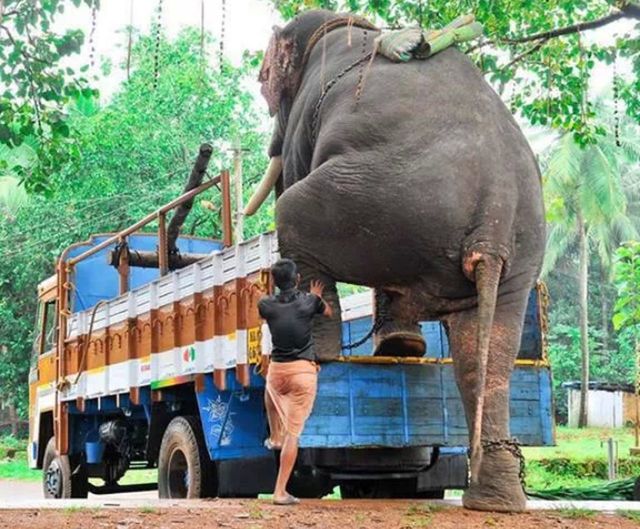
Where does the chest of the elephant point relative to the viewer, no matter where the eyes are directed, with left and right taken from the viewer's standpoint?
facing away from the viewer and to the left of the viewer

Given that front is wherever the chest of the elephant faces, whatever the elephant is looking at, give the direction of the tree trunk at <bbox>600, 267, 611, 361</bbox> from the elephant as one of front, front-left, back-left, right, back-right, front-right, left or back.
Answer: front-right

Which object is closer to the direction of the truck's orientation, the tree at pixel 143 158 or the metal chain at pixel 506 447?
the tree

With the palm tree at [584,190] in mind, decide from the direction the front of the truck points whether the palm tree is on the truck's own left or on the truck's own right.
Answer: on the truck's own right

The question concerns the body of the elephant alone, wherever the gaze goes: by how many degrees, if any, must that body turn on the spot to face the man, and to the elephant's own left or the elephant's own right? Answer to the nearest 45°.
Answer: approximately 45° to the elephant's own left

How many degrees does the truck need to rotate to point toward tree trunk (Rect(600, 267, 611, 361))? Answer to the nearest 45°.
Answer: approximately 45° to its right

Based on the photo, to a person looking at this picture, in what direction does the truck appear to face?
facing away from the viewer and to the left of the viewer

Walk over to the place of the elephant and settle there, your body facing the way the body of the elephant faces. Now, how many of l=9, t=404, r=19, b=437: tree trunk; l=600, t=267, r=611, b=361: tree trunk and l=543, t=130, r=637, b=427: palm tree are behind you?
0

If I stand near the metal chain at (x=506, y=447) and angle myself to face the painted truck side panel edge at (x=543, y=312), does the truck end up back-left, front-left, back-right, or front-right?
front-left

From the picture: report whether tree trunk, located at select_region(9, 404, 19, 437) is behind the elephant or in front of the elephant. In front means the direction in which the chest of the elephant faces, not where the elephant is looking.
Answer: in front
